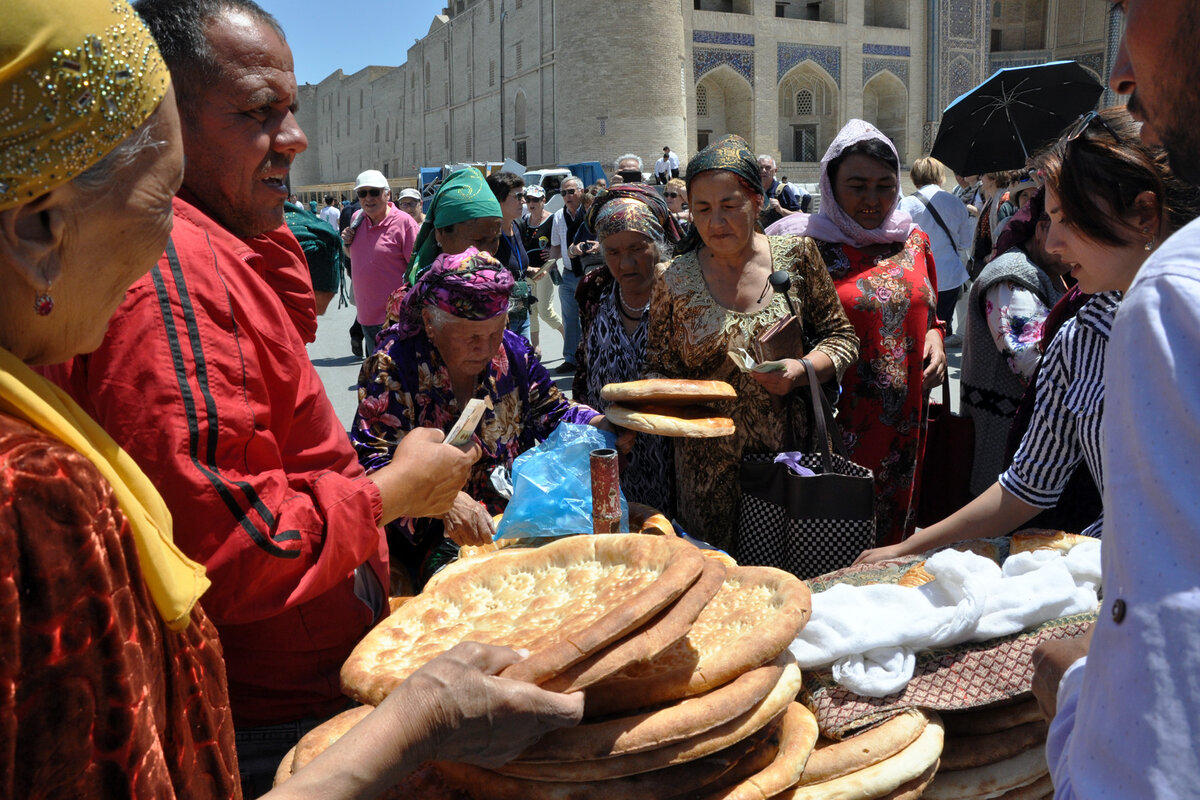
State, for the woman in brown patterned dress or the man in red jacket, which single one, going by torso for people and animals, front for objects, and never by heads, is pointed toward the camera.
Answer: the woman in brown patterned dress

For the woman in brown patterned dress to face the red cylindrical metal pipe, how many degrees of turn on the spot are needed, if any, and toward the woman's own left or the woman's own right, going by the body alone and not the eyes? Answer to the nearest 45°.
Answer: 0° — they already face it

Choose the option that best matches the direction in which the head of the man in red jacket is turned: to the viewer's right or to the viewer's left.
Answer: to the viewer's right

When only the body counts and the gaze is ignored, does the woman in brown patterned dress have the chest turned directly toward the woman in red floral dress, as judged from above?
no

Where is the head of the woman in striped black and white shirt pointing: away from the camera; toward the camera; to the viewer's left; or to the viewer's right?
to the viewer's left

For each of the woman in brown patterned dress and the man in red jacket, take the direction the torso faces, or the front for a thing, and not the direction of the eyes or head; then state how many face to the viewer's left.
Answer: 0

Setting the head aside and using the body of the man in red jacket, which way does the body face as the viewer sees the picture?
to the viewer's right

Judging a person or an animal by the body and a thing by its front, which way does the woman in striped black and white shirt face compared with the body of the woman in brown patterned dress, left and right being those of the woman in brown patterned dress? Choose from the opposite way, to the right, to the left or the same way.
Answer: to the right

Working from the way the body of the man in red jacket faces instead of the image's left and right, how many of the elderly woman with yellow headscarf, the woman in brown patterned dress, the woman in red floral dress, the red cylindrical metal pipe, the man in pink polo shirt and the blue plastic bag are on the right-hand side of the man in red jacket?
1

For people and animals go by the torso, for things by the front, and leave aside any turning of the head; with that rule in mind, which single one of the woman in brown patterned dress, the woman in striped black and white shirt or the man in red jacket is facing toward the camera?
the woman in brown patterned dress

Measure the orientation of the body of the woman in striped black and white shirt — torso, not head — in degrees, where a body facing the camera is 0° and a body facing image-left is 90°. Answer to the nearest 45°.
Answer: approximately 90°

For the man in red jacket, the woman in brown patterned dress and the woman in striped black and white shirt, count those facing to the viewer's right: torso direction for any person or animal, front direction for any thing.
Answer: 1

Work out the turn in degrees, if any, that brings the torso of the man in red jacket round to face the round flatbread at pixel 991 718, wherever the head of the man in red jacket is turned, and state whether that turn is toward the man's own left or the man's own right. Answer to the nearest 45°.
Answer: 0° — they already face it

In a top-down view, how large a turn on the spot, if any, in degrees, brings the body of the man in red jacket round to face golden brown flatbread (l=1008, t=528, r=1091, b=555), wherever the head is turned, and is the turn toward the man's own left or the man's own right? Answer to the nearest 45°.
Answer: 0° — they already face it

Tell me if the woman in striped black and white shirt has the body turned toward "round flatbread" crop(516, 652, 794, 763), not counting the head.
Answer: no

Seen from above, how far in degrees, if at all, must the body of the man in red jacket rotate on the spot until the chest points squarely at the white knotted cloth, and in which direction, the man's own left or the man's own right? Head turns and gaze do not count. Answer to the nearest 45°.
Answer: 0° — they already face it

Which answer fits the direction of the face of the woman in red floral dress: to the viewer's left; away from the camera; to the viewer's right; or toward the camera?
toward the camera

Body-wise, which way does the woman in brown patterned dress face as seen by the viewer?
toward the camera

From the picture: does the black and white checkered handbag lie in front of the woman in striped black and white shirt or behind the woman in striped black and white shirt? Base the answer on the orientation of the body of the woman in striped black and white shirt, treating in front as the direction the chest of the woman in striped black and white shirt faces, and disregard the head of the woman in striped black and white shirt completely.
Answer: in front

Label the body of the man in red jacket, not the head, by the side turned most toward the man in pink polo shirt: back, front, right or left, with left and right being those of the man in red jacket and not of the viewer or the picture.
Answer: left

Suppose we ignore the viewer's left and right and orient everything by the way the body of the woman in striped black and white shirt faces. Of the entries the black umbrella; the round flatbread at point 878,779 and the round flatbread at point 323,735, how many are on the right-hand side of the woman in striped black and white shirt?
1
